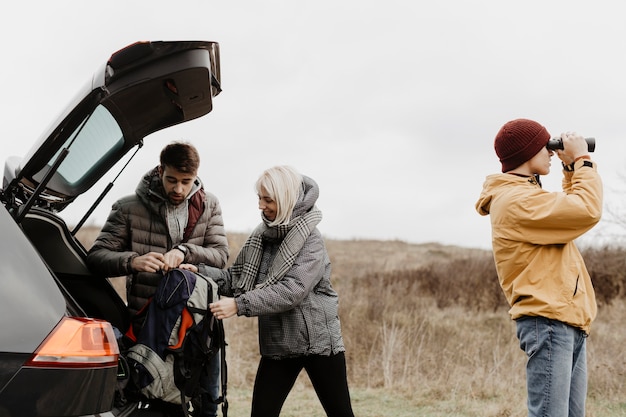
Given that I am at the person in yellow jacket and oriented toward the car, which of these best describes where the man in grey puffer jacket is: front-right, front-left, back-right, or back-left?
front-right

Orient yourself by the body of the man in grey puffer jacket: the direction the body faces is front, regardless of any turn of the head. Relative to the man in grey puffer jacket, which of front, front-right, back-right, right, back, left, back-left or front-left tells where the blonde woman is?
front-left

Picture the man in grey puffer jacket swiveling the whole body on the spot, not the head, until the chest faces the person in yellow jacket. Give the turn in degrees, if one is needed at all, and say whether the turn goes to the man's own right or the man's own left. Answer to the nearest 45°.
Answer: approximately 45° to the man's own left

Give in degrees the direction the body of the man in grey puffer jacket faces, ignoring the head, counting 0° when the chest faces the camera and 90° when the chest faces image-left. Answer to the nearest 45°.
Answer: approximately 0°

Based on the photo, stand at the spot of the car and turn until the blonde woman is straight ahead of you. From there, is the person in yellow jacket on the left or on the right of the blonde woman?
right
